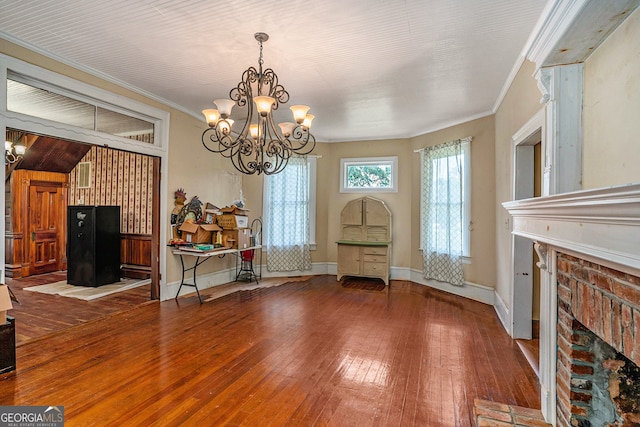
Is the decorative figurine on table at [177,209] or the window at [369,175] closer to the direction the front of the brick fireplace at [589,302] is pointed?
the decorative figurine on table

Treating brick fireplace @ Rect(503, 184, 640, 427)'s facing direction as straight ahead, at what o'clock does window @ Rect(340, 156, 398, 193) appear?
The window is roughly at 3 o'clock from the brick fireplace.

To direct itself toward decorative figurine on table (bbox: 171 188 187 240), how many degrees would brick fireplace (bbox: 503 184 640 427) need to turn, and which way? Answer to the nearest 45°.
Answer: approximately 45° to its right

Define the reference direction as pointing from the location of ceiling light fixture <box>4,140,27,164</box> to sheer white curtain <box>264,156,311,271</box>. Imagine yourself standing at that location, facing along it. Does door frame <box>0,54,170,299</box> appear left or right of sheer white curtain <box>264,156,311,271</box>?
right

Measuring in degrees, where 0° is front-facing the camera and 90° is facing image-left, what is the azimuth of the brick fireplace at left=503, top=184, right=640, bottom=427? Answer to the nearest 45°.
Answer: approximately 45°

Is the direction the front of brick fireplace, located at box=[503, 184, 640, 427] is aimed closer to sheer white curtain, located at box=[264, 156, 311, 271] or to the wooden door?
the wooden door

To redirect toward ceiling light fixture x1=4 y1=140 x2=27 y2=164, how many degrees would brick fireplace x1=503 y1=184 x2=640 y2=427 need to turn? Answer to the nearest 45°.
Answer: approximately 45° to its right

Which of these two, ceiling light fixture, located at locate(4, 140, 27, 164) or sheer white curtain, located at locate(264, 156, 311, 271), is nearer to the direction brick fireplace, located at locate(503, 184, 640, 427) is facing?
the ceiling light fixture

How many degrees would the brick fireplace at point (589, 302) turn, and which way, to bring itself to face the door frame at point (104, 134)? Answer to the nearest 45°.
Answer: approximately 45° to its right

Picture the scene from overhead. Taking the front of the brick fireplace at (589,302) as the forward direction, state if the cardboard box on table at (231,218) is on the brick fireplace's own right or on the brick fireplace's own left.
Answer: on the brick fireplace's own right

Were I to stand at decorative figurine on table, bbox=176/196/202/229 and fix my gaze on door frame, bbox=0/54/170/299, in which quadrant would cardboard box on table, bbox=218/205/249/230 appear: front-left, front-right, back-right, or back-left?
back-left
